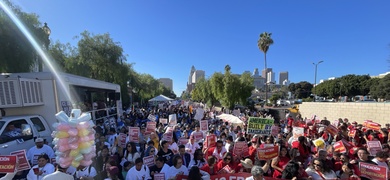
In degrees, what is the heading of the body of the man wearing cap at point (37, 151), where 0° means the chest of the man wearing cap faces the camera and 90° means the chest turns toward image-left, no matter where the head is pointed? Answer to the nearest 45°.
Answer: approximately 0°

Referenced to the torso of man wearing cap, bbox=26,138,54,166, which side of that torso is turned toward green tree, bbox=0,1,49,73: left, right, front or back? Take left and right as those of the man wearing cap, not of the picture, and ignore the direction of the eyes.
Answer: back

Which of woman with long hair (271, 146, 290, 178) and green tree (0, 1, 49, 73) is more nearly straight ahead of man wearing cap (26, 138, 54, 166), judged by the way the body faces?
the woman with long hair

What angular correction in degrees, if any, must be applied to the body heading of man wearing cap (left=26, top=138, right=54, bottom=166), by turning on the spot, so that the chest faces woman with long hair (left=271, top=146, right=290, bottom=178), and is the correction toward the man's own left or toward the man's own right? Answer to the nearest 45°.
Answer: approximately 45° to the man's own left

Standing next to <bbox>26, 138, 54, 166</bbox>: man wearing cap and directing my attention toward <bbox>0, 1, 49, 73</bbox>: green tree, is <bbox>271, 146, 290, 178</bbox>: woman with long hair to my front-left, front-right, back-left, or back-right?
back-right

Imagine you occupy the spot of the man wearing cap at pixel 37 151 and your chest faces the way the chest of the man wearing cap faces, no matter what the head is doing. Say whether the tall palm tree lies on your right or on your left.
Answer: on your left

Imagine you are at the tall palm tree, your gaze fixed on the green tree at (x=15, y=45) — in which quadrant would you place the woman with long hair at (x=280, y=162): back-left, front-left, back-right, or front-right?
front-left
